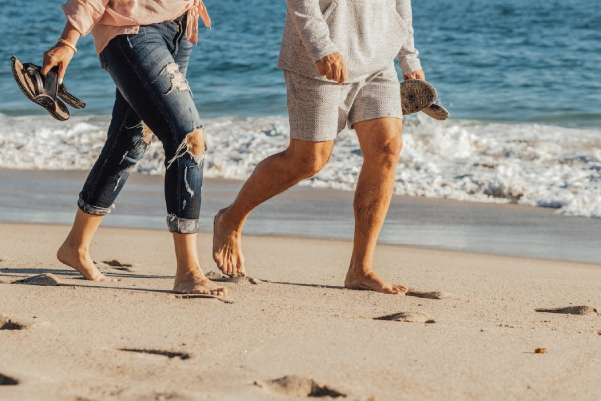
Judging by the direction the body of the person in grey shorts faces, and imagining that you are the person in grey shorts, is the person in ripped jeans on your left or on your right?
on your right
